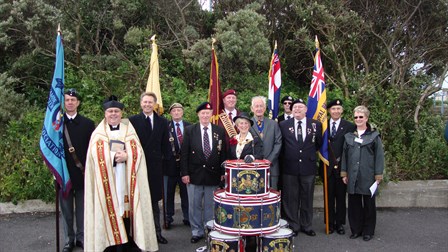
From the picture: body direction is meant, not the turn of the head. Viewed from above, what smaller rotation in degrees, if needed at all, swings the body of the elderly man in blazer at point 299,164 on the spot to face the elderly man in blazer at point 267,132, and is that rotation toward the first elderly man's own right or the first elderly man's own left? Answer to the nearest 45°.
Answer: approximately 90° to the first elderly man's own right

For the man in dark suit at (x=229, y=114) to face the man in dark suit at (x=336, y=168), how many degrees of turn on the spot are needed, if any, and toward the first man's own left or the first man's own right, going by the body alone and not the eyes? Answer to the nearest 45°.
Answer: approximately 90° to the first man's own left

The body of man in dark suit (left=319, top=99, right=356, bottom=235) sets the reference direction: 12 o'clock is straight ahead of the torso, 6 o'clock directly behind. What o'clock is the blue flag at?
The blue flag is roughly at 2 o'clock from the man in dark suit.

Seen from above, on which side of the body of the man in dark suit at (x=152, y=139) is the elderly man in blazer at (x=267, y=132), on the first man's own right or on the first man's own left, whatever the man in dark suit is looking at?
on the first man's own left

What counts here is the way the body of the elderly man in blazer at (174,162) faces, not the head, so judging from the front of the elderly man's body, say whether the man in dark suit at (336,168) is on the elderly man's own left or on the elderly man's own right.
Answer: on the elderly man's own left
